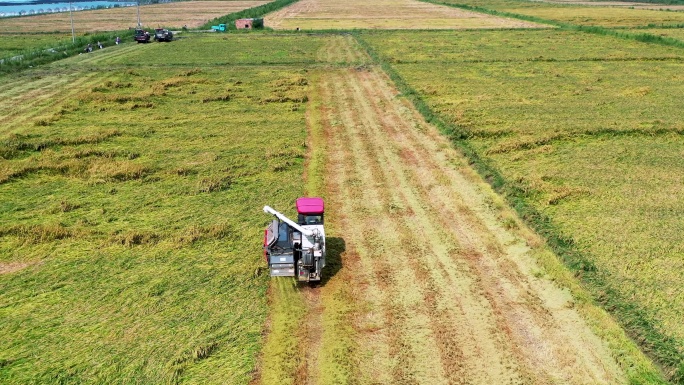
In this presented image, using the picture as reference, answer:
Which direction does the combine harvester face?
away from the camera
